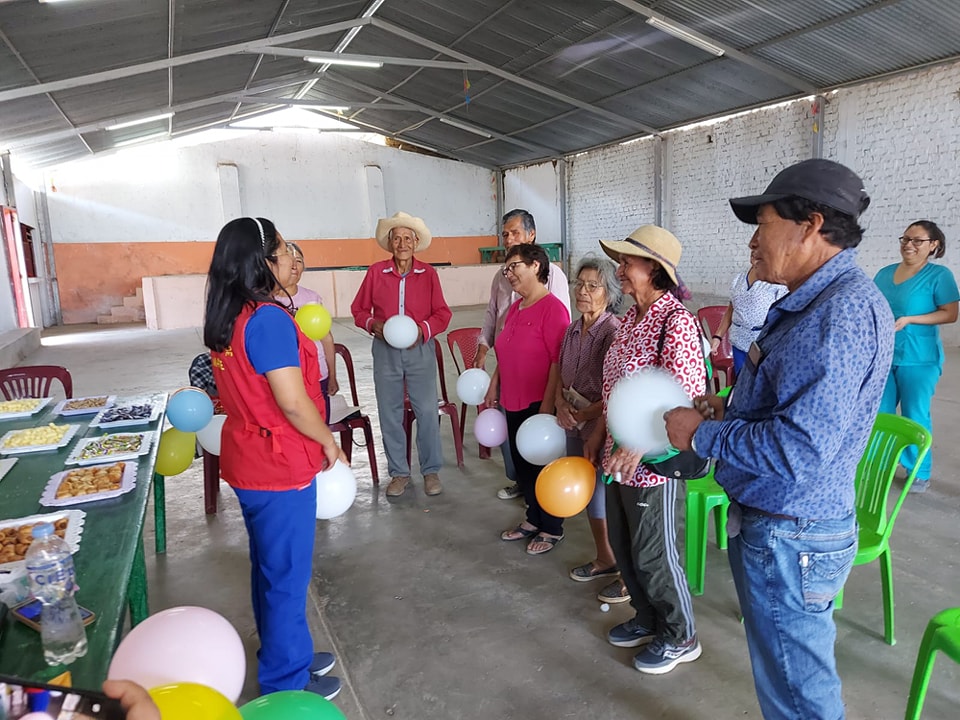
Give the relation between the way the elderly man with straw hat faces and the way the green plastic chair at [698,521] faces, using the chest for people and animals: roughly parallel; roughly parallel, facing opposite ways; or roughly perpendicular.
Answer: roughly perpendicular

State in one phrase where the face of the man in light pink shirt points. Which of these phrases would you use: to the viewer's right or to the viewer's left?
to the viewer's left

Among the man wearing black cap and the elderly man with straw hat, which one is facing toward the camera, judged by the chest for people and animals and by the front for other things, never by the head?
the elderly man with straw hat

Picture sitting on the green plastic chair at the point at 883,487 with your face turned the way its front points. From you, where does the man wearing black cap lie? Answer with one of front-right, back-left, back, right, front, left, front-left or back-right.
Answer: front-left

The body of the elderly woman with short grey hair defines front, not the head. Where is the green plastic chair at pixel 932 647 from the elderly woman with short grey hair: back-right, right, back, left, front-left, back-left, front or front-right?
left

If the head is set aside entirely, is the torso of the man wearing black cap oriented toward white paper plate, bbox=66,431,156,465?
yes

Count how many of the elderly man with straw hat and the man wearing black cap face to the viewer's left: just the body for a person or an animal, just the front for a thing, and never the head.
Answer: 1

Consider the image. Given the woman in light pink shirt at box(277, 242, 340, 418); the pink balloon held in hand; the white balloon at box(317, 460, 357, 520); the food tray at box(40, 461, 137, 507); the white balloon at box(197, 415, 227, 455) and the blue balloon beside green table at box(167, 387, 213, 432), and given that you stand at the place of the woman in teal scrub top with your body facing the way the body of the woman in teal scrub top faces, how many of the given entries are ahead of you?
6

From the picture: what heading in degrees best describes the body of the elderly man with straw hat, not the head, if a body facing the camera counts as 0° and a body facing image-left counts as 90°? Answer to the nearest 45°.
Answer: approximately 0°

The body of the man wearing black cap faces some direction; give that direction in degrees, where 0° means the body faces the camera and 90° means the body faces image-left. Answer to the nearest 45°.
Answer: approximately 90°

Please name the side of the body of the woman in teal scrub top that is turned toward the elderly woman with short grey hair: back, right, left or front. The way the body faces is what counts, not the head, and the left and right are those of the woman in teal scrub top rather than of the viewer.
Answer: front

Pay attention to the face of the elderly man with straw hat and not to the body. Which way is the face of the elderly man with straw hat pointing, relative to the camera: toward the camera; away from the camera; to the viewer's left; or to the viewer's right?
toward the camera

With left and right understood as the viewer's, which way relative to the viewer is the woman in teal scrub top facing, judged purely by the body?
facing the viewer and to the left of the viewer

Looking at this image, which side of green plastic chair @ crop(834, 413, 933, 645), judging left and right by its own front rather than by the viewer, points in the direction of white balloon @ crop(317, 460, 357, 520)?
front

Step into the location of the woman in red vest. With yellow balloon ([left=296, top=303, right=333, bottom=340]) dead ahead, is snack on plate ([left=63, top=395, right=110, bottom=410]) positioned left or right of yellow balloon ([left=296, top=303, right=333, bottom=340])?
left
